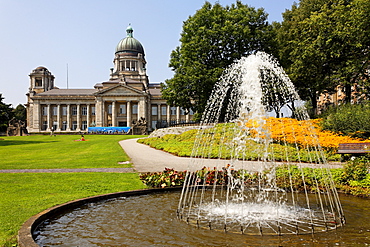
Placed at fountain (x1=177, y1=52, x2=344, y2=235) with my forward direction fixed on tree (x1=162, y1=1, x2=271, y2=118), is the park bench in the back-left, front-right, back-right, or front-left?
front-right

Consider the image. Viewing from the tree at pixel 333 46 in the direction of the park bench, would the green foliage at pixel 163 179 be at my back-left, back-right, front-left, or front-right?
front-right

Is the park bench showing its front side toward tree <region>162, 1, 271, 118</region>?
no

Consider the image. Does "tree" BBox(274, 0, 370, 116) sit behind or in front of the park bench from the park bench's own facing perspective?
behind

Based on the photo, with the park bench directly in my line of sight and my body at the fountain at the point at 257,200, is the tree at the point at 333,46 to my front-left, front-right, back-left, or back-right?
front-left

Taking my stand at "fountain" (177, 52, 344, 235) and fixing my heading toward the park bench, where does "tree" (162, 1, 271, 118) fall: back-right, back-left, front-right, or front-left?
front-left

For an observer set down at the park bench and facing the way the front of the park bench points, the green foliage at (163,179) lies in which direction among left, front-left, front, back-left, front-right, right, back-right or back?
front-right

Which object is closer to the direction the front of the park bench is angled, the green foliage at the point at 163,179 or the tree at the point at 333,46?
the green foliage

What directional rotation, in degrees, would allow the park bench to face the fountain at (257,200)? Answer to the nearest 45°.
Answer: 0° — it already faces it

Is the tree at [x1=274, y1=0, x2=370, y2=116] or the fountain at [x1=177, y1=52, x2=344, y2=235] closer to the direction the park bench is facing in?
the fountain

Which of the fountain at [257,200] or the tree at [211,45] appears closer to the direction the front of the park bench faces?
the fountain
